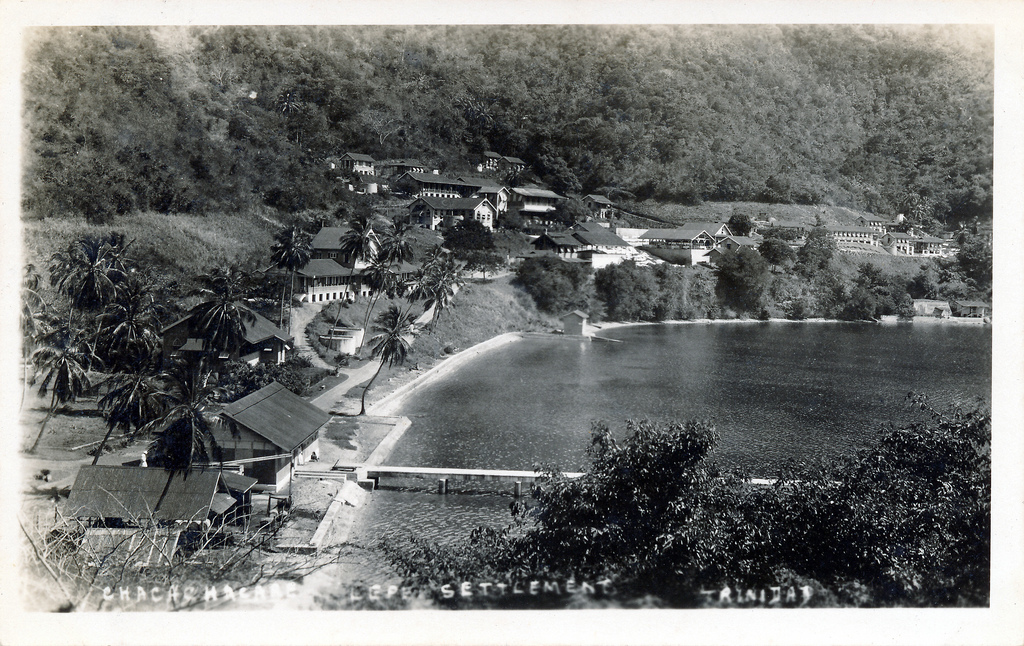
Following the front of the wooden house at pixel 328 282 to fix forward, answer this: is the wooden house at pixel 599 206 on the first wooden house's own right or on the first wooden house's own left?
on the first wooden house's own left

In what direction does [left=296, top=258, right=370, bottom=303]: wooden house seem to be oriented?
toward the camera

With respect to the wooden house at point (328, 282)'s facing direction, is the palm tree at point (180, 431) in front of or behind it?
in front

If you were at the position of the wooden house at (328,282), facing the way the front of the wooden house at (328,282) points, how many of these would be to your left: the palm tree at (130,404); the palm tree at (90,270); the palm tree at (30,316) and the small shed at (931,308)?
1

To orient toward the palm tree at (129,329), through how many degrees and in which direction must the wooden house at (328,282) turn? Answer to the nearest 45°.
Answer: approximately 45° to its right

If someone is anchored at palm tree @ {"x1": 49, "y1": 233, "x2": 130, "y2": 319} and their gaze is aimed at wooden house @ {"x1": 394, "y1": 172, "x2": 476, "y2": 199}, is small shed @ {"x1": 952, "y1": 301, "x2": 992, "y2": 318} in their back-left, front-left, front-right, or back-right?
front-right

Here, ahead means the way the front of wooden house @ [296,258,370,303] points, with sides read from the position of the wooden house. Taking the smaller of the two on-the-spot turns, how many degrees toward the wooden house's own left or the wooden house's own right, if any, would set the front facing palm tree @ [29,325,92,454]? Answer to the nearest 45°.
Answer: approximately 45° to the wooden house's own right

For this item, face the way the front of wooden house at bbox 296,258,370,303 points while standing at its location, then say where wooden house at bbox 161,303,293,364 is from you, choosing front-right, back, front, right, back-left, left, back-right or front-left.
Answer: front-right

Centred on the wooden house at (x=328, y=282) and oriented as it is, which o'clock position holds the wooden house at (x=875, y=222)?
the wooden house at (x=875, y=222) is roughly at 9 o'clock from the wooden house at (x=328, y=282).

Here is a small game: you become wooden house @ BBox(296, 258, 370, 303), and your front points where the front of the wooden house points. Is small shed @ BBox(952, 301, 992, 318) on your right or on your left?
on your left

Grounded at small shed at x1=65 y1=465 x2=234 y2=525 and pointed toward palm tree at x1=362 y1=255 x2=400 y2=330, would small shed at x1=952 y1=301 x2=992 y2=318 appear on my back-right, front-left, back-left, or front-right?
front-right

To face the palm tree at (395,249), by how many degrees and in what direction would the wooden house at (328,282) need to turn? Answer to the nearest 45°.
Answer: approximately 90° to its left
